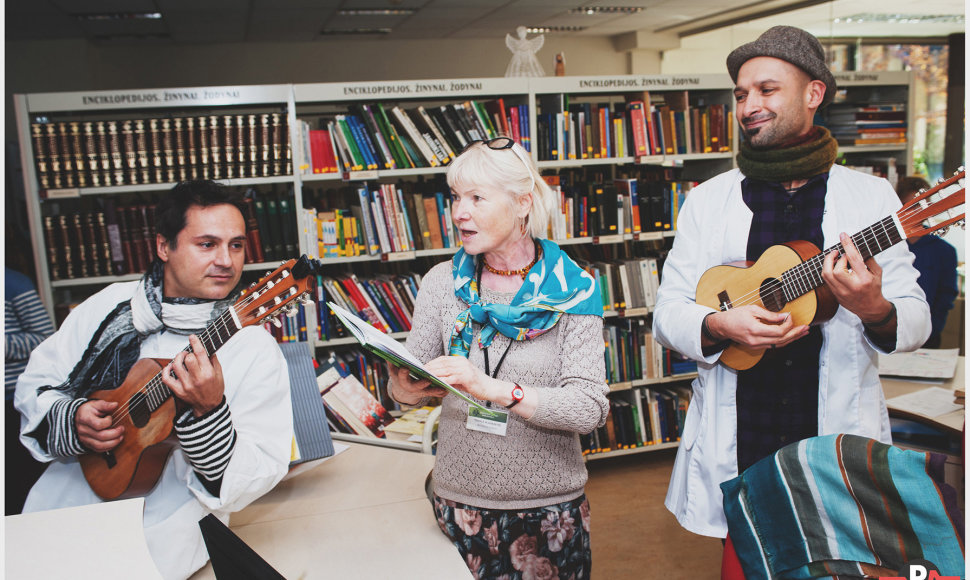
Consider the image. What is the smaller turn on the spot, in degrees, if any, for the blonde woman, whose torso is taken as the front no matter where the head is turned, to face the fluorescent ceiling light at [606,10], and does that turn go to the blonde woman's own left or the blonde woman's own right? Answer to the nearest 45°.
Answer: approximately 135° to the blonde woman's own right

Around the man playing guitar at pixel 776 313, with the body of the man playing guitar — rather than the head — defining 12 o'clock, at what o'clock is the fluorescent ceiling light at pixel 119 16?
The fluorescent ceiling light is roughly at 4 o'clock from the man playing guitar.

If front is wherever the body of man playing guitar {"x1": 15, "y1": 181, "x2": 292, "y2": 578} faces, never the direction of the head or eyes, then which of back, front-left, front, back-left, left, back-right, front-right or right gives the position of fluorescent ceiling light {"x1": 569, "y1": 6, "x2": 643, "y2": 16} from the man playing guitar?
left

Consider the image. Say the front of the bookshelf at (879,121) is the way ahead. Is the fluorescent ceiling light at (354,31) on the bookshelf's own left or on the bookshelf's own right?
on the bookshelf's own right

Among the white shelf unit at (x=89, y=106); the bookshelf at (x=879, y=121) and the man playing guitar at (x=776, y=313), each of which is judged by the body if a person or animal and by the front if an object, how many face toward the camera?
3

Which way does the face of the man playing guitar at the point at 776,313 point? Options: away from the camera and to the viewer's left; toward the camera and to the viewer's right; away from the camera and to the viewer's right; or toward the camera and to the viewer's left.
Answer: toward the camera and to the viewer's left

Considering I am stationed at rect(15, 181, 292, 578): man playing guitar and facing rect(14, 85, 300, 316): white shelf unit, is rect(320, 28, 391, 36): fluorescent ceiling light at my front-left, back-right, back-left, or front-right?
front-right

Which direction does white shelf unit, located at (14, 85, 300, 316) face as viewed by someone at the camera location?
facing the viewer

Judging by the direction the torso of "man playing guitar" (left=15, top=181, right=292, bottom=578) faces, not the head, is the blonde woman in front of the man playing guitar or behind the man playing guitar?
in front

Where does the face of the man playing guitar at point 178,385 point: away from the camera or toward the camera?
toward the camera

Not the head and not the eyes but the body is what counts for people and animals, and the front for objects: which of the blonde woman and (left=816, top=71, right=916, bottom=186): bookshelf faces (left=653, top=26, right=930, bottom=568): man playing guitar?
the bookshelf

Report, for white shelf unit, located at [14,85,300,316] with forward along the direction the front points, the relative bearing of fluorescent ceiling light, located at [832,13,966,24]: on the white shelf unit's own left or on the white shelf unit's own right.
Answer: on the white shelf unit's own left

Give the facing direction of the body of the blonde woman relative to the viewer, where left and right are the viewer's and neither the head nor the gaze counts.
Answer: facing the viewer and to the left of the viewer

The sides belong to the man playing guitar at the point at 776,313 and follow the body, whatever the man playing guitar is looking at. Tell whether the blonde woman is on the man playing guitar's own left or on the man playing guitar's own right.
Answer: on the man playing guitar's own right

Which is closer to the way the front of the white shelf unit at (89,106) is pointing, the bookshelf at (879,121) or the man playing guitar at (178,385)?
the man playing guitar

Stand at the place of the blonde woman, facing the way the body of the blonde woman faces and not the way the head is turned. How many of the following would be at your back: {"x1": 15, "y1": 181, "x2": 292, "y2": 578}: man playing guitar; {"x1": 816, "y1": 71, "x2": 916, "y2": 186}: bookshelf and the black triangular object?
1

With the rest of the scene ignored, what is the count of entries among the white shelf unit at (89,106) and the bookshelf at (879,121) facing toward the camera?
2
